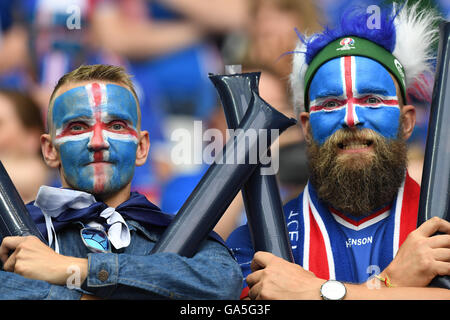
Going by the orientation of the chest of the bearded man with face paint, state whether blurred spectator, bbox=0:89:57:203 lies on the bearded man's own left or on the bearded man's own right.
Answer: on the bearded man's own right

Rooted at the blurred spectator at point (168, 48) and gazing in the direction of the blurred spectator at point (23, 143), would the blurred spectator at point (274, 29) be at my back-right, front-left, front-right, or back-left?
back-left

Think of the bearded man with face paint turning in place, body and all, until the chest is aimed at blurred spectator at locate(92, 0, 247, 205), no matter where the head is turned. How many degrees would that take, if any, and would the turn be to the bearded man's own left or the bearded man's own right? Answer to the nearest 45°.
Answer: approximately 135° to the bearded man's own right
